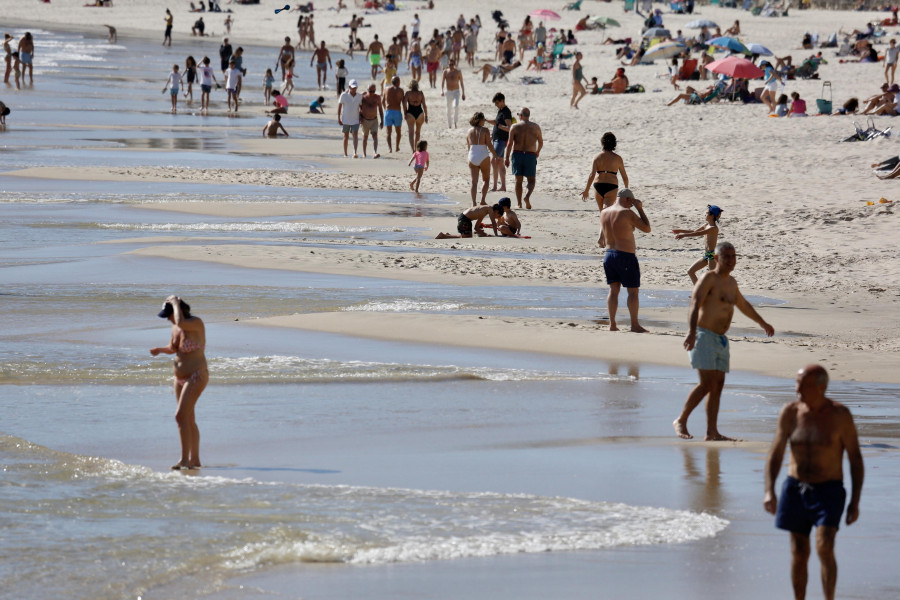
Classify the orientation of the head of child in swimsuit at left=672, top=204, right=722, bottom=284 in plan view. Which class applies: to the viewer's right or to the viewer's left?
to the viewer's left

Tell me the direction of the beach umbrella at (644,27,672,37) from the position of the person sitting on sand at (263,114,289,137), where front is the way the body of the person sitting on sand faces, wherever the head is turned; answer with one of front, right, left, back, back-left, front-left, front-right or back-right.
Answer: front-right

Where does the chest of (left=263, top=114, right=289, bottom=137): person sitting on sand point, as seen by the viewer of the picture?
away from the camera

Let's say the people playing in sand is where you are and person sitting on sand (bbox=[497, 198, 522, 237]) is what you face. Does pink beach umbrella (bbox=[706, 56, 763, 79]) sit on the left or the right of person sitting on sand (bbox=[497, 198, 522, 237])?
left

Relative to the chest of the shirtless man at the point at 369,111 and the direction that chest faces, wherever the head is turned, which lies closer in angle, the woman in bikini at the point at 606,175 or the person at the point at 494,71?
the woman in bikini
